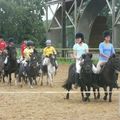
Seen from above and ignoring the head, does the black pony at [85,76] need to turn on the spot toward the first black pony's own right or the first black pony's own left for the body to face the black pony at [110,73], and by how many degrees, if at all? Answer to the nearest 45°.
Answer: approximately 45° to the first black pony's own left

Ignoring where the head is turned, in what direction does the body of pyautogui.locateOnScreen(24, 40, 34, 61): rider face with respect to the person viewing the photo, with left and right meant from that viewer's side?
facing the viewer and to the right of the viewer

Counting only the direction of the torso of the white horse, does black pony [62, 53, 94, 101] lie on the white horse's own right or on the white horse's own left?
on the white horse's own left

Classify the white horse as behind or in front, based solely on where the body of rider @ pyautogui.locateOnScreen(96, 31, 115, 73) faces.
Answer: behind

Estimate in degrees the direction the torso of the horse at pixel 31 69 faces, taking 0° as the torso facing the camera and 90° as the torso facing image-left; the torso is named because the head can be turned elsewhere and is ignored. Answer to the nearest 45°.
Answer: approximately 315°

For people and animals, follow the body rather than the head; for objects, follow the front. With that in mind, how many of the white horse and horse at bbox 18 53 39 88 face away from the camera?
0
